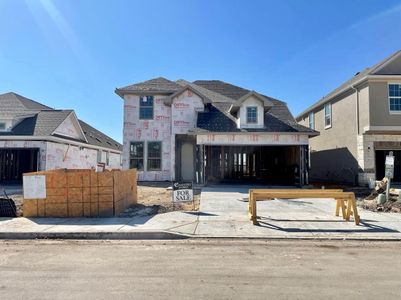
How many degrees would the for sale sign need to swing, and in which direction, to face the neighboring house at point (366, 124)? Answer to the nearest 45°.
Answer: approximately 135° to its left

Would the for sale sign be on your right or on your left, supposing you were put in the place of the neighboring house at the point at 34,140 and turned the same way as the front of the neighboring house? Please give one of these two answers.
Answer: on your left

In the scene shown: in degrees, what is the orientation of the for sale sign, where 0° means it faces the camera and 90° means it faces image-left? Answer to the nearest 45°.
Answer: approximately 0°

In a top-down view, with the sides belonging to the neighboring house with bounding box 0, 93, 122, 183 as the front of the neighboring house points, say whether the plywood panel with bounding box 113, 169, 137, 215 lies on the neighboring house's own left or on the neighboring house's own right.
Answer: on the neighboring house's own left

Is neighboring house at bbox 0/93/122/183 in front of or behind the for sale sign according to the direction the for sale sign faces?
behind

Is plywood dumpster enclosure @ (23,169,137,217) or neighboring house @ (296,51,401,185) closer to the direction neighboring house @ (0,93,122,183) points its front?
the plywood dumpster enclosure

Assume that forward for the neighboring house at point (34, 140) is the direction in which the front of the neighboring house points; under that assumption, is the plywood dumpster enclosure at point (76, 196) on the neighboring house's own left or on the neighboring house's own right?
on the neighboring house's own left

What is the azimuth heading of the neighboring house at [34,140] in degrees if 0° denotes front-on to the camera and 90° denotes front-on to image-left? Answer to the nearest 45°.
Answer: approximately 45°

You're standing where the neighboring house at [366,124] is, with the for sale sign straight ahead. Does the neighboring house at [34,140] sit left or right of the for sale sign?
right
